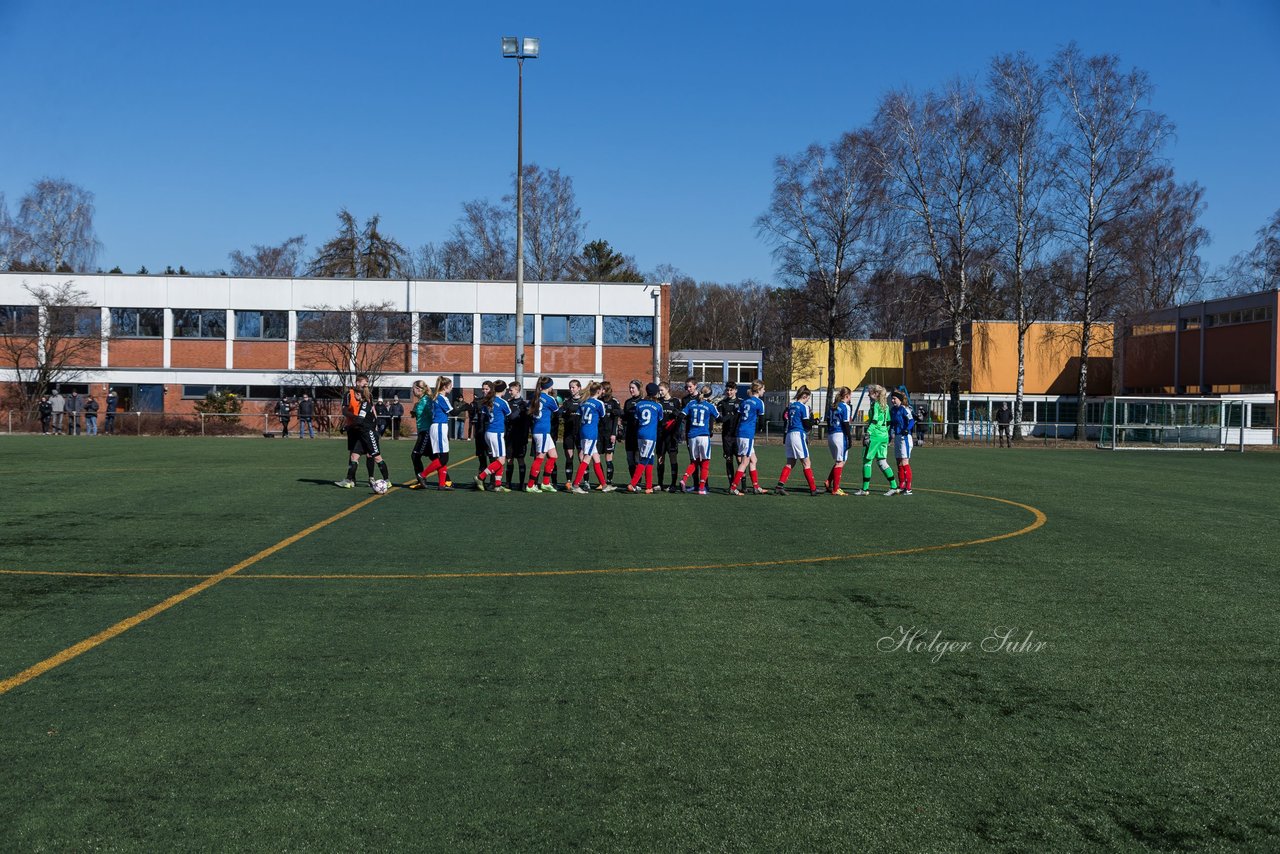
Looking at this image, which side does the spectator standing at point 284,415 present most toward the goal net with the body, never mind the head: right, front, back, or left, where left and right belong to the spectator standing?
left

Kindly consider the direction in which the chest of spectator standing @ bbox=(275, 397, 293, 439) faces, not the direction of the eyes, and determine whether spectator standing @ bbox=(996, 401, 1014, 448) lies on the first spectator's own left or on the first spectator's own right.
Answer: on the first spectator's own left

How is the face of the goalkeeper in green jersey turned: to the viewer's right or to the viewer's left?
to the viewer's left

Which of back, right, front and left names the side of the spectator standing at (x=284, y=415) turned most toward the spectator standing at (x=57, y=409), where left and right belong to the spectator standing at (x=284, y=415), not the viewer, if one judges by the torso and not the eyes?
right

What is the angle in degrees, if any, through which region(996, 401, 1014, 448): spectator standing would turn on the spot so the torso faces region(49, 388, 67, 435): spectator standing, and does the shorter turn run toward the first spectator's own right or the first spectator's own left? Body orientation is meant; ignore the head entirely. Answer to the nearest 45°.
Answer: approximately 90° to the first spectator's own right

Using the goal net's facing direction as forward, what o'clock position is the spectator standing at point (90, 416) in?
The spectator standing is roughly at 2 o'clock from the goal net.

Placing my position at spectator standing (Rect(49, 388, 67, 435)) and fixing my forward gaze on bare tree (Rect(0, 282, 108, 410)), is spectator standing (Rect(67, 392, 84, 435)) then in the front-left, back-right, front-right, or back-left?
back-right
